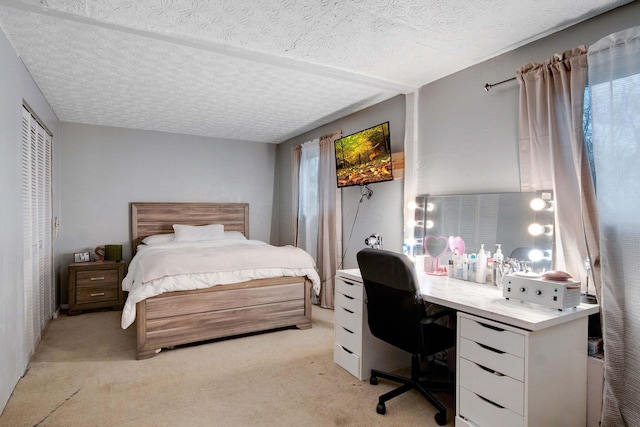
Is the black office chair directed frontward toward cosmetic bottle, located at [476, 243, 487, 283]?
yes

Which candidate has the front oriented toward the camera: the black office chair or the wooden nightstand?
the wooden nightstand

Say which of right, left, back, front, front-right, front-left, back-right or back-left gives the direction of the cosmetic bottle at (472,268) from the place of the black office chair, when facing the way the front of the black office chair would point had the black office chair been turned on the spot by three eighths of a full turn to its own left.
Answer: back-right

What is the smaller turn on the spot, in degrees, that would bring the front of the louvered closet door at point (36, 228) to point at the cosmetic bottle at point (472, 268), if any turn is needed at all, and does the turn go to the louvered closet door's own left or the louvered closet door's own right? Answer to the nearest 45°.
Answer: approximately 45° to the louvered closet door's own right

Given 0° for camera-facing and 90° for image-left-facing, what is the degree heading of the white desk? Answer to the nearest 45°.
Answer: approximately 45°

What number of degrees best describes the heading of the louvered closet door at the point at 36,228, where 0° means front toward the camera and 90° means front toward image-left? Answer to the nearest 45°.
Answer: approximately 270°

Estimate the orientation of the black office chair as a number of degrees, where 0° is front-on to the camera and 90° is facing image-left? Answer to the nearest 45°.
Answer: approximately 225°

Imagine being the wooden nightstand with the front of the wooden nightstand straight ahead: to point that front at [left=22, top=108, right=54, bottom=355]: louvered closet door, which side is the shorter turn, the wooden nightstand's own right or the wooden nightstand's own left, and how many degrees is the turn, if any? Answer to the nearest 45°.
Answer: approximately 45° to the wooden nightstand's own right

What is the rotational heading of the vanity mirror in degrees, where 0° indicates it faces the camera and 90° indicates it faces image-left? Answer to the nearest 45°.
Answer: approximately 45°

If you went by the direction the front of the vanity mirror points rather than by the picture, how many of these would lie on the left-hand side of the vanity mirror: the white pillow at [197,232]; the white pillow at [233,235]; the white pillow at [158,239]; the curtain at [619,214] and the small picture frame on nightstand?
1

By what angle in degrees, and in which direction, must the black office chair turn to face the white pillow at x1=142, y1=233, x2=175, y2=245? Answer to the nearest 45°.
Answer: approximately 90° to its left

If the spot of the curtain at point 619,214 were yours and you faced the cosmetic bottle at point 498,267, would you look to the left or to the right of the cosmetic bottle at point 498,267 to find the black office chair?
left

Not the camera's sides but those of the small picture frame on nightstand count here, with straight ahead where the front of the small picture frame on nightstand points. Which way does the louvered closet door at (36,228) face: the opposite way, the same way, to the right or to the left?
to the left

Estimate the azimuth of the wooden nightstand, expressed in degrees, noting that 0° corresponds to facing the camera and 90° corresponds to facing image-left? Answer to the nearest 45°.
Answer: approximately 0°

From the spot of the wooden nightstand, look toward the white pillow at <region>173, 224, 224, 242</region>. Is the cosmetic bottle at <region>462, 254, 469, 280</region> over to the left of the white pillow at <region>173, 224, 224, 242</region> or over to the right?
right

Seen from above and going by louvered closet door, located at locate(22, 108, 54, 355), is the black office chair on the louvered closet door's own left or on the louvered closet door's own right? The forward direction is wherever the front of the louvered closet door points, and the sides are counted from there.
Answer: on the louvered closet door's own right

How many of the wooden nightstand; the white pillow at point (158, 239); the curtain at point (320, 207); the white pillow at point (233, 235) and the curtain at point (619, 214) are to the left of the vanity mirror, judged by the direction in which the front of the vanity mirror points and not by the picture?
1

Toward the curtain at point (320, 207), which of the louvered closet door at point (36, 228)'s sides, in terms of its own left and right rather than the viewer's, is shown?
front

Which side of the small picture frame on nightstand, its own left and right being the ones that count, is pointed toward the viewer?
front

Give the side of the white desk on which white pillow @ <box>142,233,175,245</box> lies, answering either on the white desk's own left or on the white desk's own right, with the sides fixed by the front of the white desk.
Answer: on the white desk's own right
